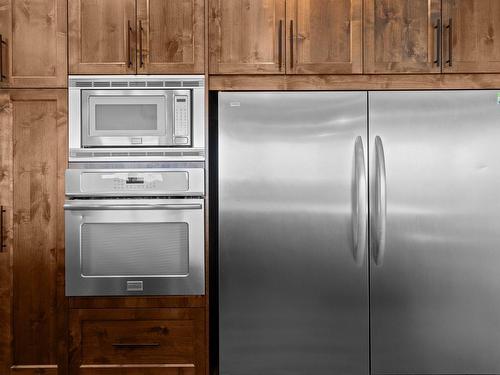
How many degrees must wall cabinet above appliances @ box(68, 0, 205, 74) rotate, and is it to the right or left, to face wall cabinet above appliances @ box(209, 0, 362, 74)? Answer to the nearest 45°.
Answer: approximately 90° to its left

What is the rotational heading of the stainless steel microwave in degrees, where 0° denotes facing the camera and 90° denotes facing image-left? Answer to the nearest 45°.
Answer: approximately 0°

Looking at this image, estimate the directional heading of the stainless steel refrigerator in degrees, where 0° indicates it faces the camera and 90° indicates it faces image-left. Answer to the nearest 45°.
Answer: approximately 0°

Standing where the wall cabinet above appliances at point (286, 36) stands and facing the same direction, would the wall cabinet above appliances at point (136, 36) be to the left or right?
on its right

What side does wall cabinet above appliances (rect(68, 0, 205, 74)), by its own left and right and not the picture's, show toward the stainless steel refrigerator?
left

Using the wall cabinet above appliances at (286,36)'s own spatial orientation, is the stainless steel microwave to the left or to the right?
on its right

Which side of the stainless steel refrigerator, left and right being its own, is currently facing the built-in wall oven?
right
